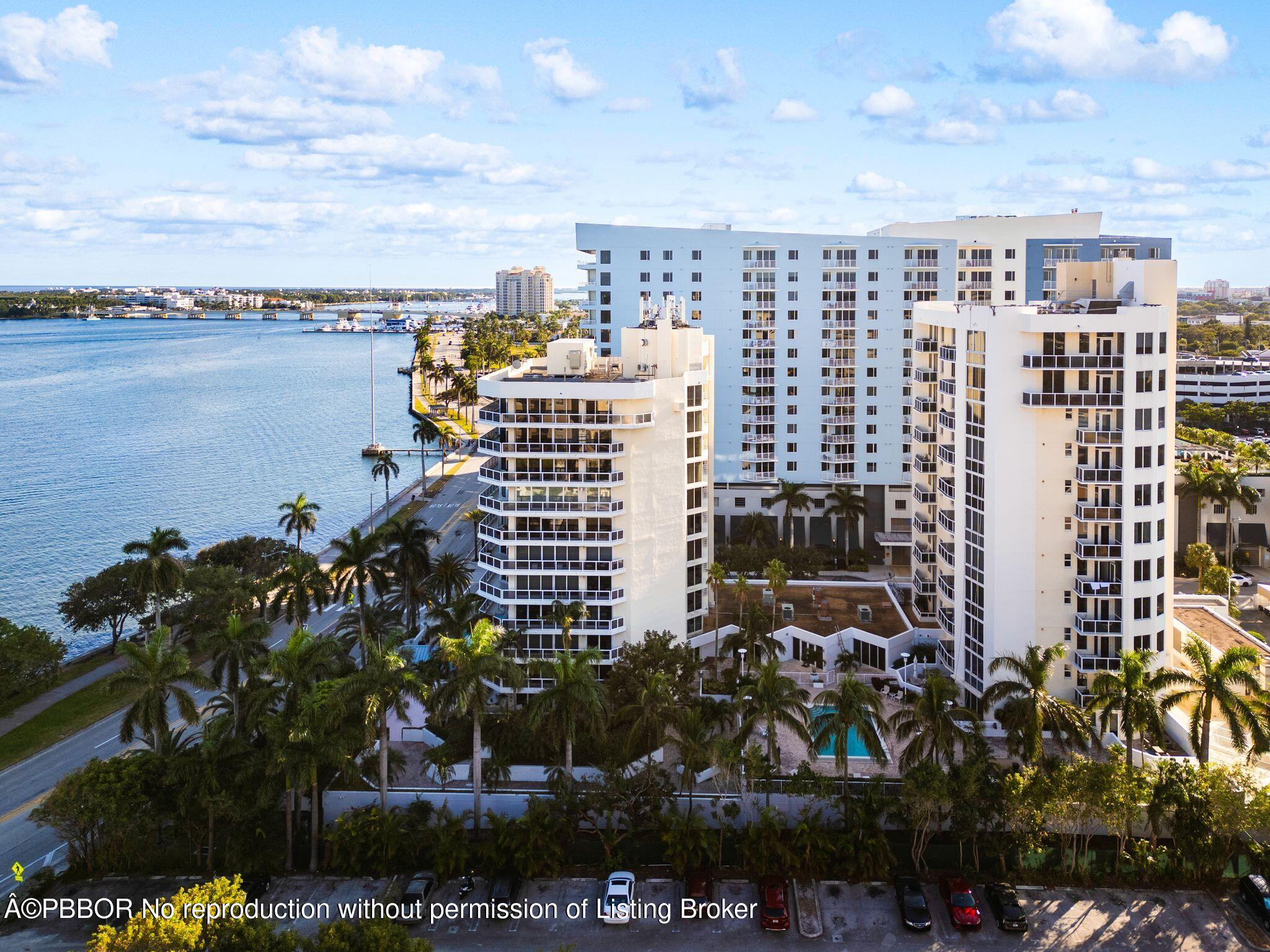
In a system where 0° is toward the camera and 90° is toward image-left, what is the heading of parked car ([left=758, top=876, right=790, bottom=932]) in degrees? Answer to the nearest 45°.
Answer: approximately 180°

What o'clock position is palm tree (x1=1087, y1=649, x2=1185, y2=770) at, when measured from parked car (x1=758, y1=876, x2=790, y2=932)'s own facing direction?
The palm tree is roughly at 2 o'clock from the parked car.

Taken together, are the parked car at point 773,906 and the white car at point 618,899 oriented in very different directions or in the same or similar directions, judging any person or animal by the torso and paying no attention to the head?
same or similar directions

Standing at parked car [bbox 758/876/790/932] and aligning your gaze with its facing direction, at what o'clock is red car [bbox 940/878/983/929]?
The red car is roughly at 3 o'clock from the parked car.

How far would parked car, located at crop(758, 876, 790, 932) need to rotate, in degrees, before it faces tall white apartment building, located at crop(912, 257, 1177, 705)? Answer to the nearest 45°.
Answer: approximately 45° to its right

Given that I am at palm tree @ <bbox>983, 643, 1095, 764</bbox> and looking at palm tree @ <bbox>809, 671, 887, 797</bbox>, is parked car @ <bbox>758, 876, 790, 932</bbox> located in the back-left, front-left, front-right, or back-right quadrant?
front-left

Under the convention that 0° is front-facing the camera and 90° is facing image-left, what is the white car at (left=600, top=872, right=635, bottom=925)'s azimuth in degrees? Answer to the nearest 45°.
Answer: approximately 180°

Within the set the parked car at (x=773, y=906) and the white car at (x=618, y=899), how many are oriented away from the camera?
2

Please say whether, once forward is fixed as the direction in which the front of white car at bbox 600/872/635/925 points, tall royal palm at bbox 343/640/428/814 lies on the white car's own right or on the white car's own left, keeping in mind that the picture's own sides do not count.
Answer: on the white car's own left

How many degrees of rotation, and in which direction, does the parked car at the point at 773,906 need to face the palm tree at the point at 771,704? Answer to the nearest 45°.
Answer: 0° — it already faces it

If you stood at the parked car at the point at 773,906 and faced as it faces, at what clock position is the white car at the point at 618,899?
The white car is roughly at 9 o'clock from the parked car.

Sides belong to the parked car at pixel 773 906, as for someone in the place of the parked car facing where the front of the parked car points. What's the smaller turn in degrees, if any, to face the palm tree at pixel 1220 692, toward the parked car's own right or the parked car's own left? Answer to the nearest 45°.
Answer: approximately 45° to the parked car's own right

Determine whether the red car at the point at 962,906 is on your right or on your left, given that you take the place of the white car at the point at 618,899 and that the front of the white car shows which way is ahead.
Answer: on your right

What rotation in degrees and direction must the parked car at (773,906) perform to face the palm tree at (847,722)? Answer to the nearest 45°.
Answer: approximately 45° to its right

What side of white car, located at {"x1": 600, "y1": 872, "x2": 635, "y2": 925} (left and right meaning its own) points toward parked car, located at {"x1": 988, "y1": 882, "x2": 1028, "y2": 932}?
right
